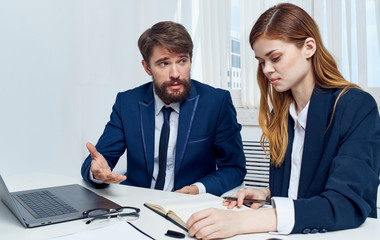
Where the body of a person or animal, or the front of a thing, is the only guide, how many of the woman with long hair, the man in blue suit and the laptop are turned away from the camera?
0

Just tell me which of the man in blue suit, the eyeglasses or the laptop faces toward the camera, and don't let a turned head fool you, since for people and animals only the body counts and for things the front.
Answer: the man in blue suit

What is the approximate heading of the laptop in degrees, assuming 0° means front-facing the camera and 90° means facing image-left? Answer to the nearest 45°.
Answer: approximately 270°

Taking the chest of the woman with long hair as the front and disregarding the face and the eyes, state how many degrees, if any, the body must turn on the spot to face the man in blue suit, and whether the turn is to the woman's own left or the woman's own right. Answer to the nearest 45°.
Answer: approximately 90° to the woman's own right

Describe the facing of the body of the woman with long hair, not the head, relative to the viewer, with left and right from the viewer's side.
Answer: facing the viewer and to the left of the viewer

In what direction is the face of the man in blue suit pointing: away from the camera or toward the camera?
toward the camera

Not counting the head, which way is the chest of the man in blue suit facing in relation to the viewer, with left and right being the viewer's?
facing the viewer

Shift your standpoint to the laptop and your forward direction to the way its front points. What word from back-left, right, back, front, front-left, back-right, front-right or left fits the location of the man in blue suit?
front-left

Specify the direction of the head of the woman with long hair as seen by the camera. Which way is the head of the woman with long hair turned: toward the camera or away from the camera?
toward the camera

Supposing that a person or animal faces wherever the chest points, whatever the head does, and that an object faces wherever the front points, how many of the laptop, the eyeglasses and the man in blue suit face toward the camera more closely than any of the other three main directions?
1
